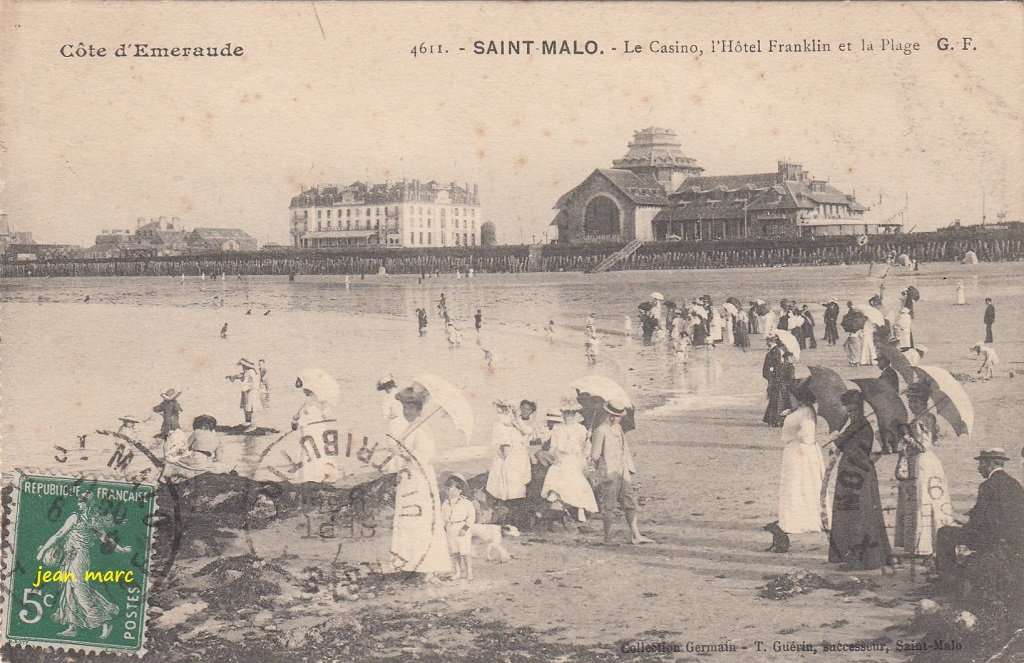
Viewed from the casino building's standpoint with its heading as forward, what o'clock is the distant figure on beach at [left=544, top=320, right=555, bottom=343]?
The distant figure on beach is roughly at 12 o'clock from the casino building.

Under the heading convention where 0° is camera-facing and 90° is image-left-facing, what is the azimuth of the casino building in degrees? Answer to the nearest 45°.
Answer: approximately 45°

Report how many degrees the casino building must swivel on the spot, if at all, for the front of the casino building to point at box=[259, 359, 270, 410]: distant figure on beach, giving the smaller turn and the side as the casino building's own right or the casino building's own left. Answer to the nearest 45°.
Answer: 0° — it already faces them

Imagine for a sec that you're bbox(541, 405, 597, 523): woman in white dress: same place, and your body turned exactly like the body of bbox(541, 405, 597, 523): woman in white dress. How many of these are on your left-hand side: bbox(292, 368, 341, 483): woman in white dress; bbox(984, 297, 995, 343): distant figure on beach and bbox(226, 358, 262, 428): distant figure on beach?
1

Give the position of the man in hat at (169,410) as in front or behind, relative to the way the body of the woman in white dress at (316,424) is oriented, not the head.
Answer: in front

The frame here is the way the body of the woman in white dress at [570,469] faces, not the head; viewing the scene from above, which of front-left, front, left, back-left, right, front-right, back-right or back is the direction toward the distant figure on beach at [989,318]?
left

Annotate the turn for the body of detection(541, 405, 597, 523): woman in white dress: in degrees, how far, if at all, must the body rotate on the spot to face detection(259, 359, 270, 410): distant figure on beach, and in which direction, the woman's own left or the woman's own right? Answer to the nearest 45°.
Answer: approximately 90° to the woman's own right

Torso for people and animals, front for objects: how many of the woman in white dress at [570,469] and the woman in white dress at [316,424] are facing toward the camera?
1

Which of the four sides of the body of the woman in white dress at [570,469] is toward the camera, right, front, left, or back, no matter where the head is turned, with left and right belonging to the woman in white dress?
front

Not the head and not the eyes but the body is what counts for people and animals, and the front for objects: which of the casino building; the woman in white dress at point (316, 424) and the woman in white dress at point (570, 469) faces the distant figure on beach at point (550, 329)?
the casino building
